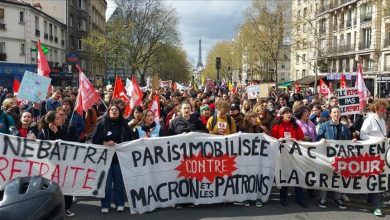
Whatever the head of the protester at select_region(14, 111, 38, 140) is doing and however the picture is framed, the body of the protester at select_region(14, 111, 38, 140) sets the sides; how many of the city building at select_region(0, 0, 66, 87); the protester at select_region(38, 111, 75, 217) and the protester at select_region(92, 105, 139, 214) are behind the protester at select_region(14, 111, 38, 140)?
1

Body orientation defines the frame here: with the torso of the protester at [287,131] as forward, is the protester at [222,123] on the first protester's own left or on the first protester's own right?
on the first protester's own right

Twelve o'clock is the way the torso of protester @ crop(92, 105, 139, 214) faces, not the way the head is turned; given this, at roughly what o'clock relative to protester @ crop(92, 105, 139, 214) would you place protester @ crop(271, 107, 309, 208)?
protester @ crop(271, 107, 309, 208) is roughly at 9 o'clock from protester @ crop(92, 105, 139, 214).

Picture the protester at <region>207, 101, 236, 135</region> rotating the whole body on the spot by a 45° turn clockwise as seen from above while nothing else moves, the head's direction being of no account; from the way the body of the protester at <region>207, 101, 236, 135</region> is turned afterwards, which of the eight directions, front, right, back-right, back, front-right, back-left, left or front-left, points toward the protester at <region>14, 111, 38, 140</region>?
front-right

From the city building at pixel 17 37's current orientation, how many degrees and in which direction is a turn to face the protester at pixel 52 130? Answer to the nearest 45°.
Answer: approximately 45° to its right

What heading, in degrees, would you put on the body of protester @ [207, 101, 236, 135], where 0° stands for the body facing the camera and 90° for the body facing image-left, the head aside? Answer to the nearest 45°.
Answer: approximately 0°

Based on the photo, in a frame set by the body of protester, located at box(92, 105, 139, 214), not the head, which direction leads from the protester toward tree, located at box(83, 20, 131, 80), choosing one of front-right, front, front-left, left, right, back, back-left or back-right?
back

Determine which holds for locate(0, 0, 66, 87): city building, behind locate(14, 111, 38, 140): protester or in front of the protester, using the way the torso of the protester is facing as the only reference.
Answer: behind

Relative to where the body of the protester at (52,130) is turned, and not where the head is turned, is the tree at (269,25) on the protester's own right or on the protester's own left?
on the protester's own left

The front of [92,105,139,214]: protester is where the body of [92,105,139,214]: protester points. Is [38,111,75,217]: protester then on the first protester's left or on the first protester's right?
on the first protester's right

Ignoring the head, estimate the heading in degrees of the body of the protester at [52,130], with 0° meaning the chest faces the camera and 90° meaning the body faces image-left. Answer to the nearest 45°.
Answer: approximately 315°

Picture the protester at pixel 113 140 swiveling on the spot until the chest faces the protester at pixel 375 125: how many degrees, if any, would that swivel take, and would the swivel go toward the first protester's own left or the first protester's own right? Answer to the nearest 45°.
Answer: approximately 90° to the first protester's own left

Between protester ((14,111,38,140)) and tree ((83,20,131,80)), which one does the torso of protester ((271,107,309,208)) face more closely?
the protester
